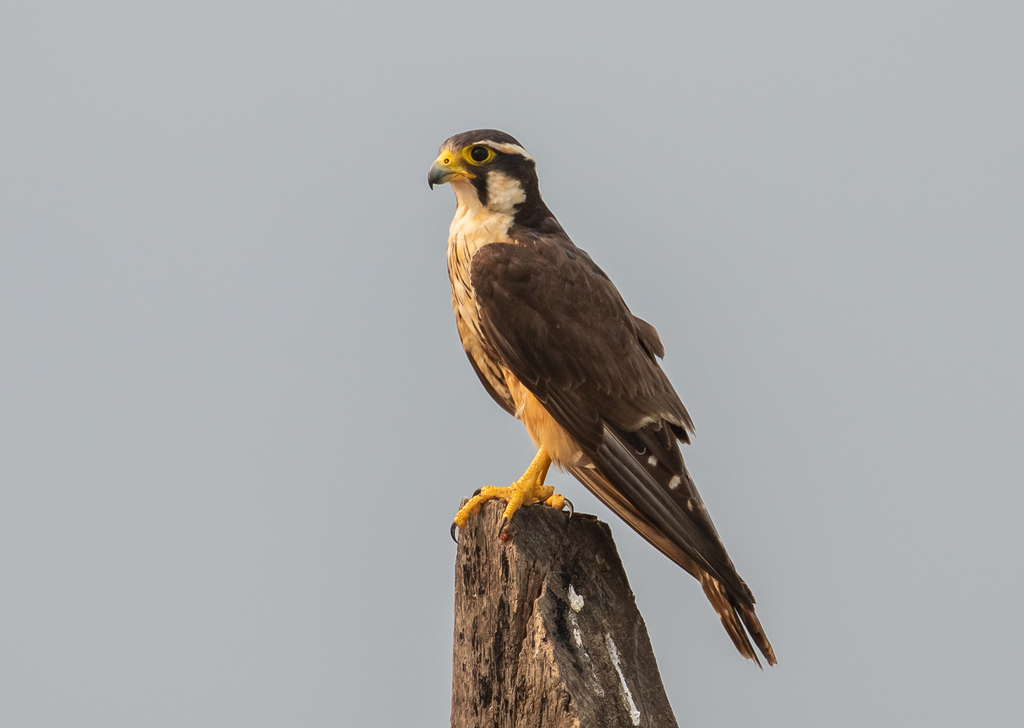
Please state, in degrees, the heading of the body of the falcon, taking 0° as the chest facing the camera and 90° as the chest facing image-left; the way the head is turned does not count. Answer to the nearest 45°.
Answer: approximately 90°
